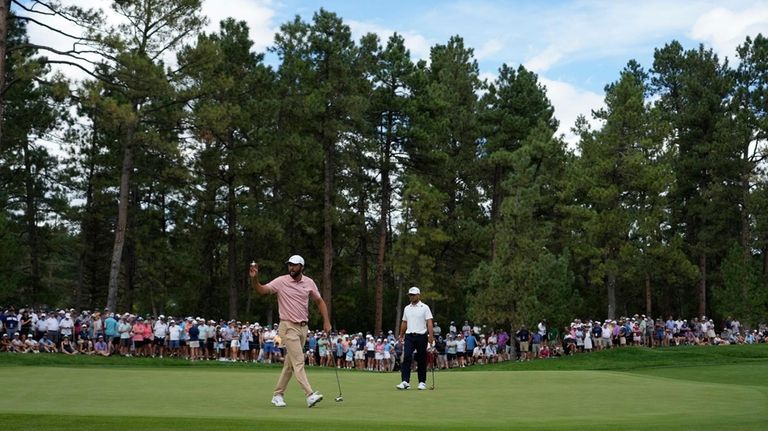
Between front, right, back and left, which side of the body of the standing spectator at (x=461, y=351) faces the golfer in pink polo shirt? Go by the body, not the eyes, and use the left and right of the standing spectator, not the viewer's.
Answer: front

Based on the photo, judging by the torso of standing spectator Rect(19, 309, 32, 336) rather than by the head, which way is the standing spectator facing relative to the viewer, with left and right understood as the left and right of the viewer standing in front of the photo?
facing the viewer and to the right of the viewer

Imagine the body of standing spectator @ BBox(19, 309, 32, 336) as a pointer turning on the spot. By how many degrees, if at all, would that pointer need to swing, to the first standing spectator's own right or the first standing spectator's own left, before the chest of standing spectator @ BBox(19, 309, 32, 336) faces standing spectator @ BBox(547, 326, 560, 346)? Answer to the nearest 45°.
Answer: approximately 45° to the first standing spectator's own left

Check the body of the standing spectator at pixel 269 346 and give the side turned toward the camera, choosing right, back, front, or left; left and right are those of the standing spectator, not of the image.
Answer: front

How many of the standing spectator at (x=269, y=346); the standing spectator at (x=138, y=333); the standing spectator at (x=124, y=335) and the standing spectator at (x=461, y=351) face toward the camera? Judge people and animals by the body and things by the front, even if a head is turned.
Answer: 4

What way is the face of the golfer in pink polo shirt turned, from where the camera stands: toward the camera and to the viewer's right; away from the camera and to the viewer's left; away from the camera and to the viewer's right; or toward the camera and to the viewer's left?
toward the camera and to the viewer's left

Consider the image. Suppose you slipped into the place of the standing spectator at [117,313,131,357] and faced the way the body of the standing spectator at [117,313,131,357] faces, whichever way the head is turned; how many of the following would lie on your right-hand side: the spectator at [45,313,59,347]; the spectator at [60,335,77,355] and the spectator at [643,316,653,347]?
2

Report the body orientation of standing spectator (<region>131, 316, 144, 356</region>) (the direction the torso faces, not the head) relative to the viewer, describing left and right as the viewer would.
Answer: facing the viewer

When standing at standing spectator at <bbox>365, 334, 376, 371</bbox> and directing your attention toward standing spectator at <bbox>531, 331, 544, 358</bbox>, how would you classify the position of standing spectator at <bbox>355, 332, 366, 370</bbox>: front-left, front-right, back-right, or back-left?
back-left

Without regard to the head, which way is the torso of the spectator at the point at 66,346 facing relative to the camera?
toward the camera
